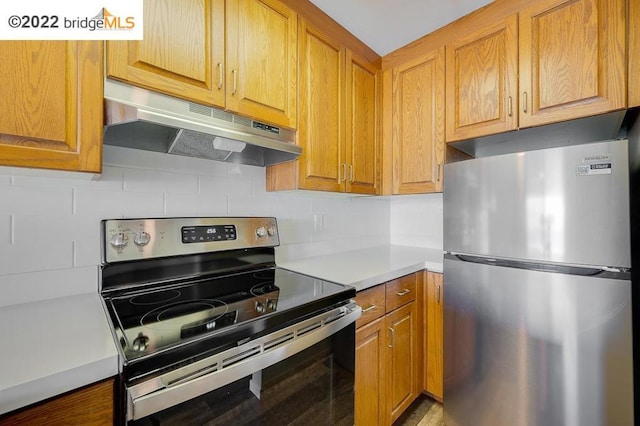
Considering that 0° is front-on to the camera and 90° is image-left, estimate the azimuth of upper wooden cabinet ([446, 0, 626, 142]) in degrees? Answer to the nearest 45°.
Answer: approximately 45°

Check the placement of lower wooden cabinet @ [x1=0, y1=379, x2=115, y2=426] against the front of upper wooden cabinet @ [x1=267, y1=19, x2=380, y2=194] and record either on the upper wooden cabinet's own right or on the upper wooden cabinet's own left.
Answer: on the upper wooden cabinet's own right

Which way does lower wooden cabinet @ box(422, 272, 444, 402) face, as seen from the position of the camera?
facing the viewer and to the left of the viewer

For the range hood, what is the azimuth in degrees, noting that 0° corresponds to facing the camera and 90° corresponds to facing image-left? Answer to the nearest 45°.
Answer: approximately 315°

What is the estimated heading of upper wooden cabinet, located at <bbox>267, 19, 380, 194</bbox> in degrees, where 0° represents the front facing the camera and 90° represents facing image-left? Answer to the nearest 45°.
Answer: approximately 315°

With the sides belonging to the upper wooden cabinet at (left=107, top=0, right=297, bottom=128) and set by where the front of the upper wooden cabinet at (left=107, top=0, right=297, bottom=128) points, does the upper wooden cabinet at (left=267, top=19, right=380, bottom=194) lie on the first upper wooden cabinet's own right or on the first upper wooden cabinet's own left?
on the first upper wooden cabinet's own left

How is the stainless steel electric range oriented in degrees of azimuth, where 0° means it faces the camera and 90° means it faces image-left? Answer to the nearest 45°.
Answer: approximately 315°
